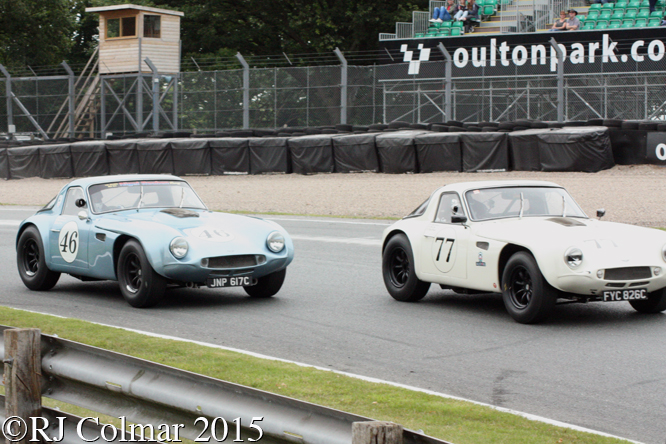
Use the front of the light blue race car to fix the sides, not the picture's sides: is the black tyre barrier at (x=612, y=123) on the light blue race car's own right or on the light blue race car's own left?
on the light blue race car's own left

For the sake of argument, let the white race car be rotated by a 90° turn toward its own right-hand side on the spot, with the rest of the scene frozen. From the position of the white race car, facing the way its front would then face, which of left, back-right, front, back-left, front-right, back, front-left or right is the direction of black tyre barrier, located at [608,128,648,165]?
back-right

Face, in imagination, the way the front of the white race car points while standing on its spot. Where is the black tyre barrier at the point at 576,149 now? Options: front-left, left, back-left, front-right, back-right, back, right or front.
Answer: back-left

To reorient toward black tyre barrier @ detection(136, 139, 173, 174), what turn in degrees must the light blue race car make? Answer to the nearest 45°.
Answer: approximately 135° to its left

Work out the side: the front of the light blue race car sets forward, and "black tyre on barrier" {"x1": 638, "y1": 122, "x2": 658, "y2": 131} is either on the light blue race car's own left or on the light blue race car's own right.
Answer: on the light blue race car's own left

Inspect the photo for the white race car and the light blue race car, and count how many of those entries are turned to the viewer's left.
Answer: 0

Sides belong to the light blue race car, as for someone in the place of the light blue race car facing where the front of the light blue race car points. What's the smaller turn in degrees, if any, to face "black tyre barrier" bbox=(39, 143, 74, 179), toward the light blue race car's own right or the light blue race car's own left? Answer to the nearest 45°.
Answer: approximately 135° to the light blue race car's own left

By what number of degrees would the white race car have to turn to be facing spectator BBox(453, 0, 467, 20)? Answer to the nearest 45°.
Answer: approximately 135° to its left

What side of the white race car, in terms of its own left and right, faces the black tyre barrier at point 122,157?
back

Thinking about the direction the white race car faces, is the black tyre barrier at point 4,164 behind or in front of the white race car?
behind

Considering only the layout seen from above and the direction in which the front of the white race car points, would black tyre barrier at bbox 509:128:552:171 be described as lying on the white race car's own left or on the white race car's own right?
on the white race car's own left

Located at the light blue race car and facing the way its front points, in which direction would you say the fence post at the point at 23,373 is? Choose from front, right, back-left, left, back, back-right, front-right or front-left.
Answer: front-right

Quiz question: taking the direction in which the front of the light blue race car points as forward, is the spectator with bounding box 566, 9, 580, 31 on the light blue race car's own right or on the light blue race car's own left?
on the light blue race car's own left

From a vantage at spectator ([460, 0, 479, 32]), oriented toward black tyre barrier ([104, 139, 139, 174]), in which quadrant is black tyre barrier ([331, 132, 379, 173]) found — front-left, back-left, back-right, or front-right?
front-left

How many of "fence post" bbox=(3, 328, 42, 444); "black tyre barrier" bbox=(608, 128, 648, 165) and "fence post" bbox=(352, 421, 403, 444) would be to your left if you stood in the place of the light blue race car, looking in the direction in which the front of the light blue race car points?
1

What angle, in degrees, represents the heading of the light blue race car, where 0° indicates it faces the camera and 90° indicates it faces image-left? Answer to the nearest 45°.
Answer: approximately 315°
